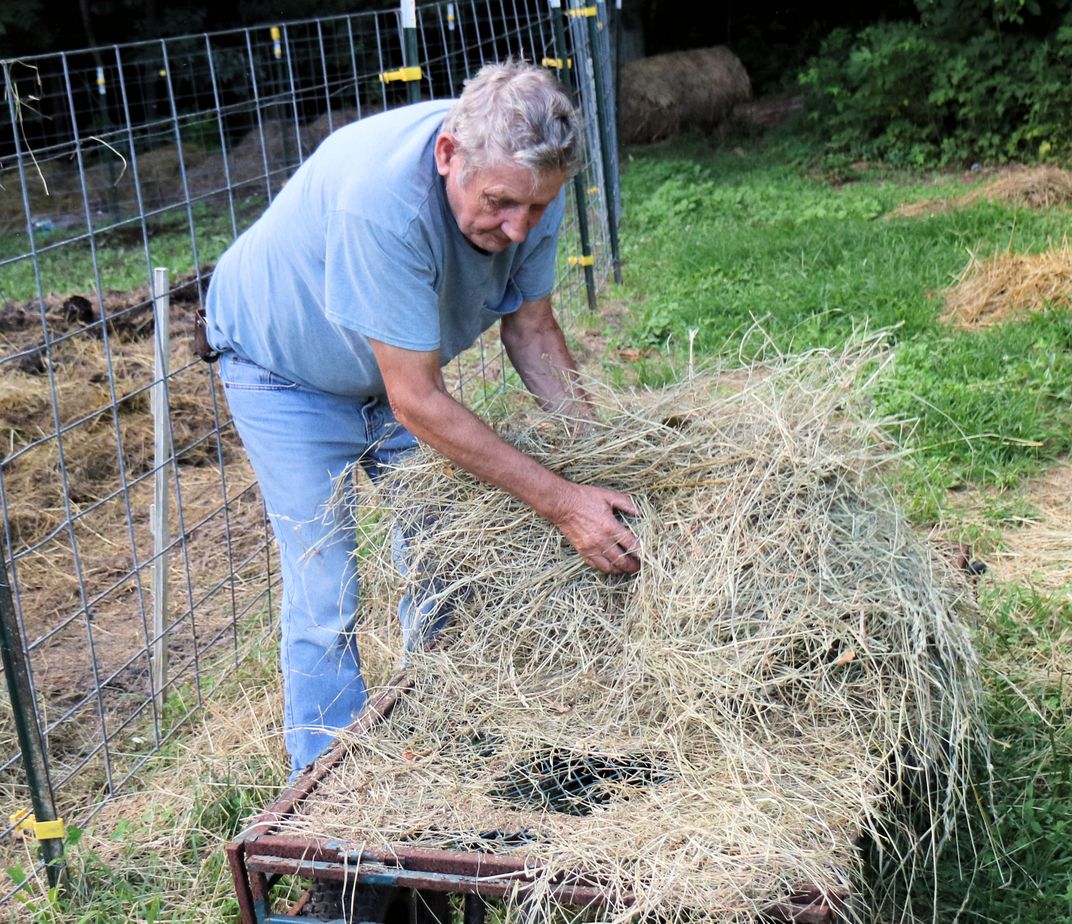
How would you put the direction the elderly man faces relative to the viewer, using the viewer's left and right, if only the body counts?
facing the viewer and to the right of the viewer

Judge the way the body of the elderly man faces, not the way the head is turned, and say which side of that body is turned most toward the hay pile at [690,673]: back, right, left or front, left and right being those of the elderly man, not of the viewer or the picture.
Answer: front

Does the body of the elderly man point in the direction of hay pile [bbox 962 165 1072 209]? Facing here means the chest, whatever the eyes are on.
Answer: no

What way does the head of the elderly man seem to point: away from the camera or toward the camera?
toward the camera

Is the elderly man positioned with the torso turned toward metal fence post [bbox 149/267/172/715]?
no

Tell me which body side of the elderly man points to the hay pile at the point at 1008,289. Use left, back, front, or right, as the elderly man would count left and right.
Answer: left

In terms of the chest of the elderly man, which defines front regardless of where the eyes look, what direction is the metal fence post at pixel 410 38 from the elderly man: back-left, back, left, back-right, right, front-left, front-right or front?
back-left

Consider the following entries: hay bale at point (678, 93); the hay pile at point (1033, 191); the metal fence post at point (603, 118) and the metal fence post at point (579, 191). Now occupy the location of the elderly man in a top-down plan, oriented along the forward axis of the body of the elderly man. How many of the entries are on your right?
0

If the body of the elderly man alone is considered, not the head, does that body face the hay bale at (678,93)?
no
